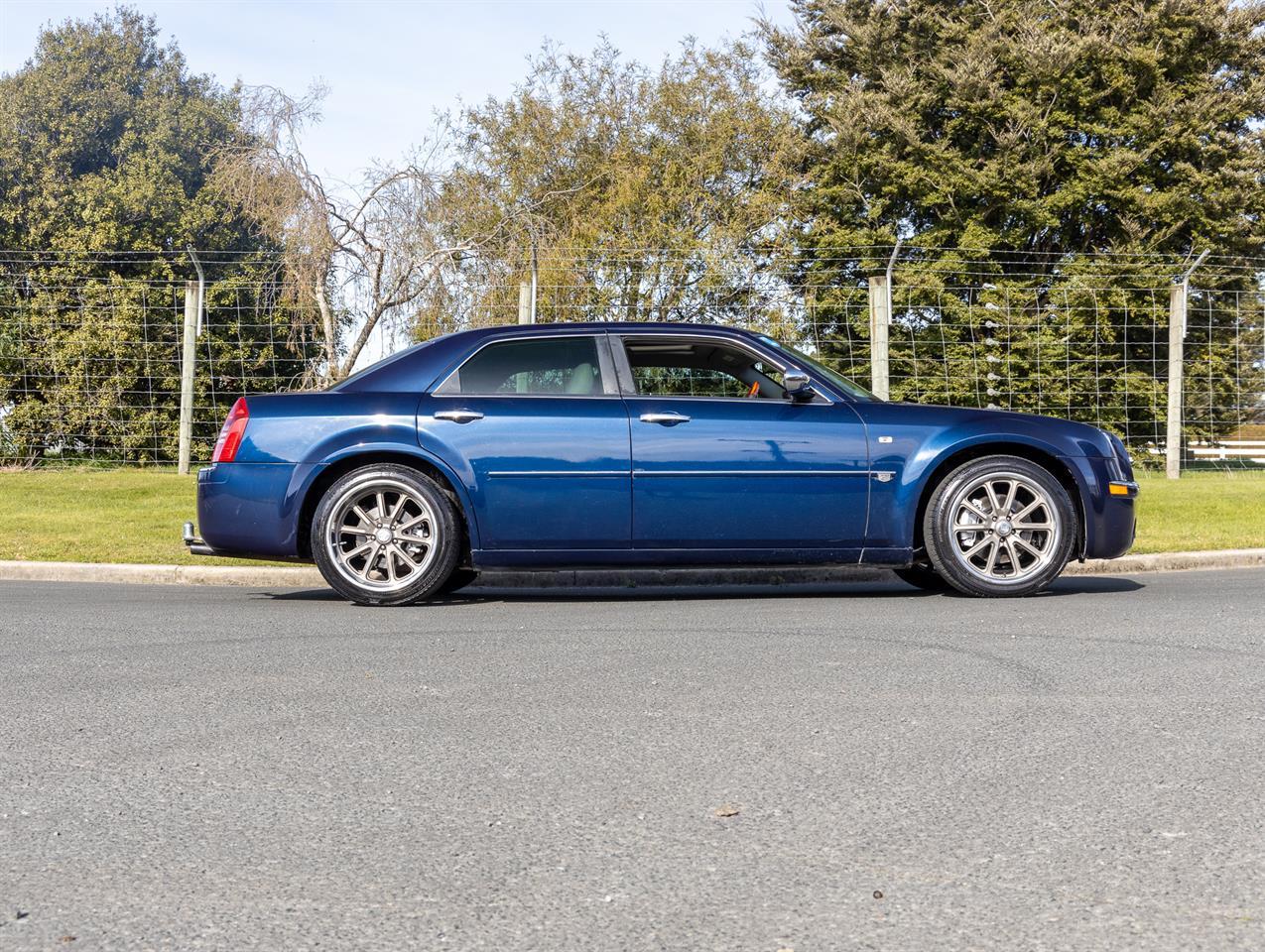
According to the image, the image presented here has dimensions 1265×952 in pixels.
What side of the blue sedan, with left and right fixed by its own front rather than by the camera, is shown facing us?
right

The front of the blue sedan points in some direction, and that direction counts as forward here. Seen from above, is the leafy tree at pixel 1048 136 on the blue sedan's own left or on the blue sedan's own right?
on the blue sedan's own left

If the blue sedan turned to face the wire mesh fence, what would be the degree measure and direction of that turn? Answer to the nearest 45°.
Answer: approximately 90° to its left

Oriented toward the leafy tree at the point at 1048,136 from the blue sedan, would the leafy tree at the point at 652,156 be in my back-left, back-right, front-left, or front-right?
front-left

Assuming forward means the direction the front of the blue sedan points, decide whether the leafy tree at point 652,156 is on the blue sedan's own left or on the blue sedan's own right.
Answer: on the blue sedan's own left

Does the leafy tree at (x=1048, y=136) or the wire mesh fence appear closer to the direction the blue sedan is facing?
the leafy tree

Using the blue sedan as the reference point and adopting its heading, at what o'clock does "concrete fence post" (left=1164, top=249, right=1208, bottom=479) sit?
The concrete fence post is roughly at 10 o'clock from the blue sedan.
